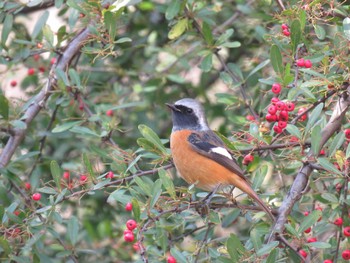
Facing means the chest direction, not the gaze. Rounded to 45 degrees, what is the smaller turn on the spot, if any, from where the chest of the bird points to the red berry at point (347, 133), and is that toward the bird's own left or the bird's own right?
approximately 135° to the bird's own left

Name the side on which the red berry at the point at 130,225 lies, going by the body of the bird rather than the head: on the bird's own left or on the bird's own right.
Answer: on the bird's own left

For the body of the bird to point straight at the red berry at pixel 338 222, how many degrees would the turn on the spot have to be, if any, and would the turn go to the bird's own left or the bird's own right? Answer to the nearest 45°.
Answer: approximately 135° to the bird's own left

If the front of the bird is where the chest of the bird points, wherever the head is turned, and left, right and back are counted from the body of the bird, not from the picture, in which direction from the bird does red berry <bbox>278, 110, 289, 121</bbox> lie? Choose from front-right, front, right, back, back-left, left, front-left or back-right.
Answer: back-left

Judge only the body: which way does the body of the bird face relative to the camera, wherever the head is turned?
to the viewer's left

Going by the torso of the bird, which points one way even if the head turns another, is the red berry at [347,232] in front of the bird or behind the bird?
behind

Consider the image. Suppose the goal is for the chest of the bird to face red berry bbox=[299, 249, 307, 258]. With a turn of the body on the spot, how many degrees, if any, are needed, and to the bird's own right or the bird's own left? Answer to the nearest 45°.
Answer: approximately 135° to the bird's own left

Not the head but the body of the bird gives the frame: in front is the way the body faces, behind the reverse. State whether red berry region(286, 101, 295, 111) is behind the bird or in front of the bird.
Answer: behind

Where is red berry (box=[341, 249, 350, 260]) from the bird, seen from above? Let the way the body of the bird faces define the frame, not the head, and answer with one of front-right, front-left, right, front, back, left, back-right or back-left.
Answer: back-left
